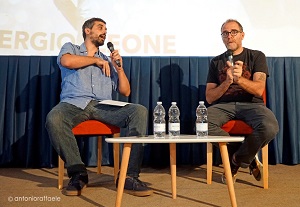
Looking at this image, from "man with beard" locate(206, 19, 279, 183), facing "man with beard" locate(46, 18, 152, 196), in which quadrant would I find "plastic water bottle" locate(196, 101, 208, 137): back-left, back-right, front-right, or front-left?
front-left

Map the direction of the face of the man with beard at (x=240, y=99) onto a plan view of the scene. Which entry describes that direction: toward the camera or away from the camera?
toward the camera

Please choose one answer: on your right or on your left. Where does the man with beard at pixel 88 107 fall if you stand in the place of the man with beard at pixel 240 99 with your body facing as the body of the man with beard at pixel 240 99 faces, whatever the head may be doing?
on your right

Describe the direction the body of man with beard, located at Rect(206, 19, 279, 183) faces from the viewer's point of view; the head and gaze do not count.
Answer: toward the camera

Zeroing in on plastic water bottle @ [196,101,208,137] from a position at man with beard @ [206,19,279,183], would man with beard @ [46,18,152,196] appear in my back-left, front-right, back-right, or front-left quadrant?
front-right
